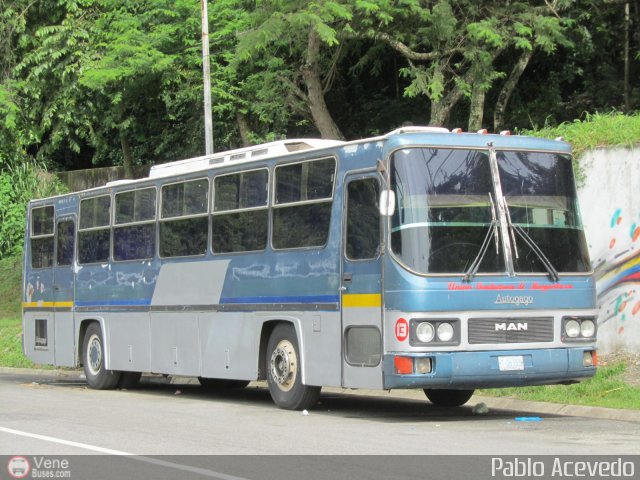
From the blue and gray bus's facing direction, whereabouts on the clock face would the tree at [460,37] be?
The tree is roughly at 8 o'clock from the blue and gray bus.

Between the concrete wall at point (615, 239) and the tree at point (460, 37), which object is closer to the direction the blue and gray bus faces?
the concrete wall

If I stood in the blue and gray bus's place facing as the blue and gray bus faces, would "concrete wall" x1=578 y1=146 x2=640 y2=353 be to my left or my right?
on my left

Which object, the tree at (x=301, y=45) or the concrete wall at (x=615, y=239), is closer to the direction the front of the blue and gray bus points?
the concrete wall

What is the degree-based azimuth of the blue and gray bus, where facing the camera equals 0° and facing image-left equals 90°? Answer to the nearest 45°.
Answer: approximately 315°

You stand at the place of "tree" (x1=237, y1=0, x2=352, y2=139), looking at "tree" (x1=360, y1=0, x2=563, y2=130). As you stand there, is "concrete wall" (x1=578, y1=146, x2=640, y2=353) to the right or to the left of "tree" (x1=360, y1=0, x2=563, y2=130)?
right

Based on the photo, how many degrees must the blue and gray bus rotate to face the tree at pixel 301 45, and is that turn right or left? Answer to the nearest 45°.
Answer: approximately 135° to its left
